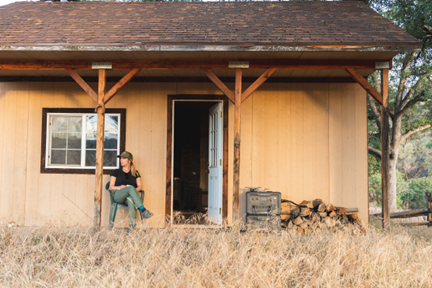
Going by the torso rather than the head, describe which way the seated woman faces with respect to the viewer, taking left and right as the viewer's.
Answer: facing the viewer

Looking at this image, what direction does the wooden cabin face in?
toward the camera
